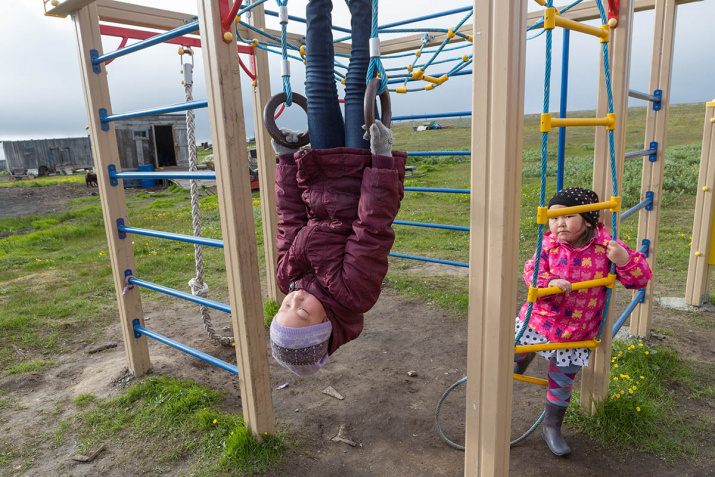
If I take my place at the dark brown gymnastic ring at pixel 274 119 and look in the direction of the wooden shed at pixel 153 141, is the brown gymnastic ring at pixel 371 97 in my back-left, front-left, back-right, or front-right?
back-right

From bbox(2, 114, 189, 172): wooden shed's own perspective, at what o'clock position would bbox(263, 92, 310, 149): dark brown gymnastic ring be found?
The dark brown gymnastic ring is roughly at 12 o'clock from the wooden shed.

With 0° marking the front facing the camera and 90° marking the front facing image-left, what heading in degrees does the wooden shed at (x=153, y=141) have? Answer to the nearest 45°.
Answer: approximately 0°

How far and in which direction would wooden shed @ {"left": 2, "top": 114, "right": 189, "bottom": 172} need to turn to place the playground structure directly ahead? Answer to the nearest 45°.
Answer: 0° — it already faces it

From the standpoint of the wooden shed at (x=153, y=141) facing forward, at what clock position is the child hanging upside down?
The child hanging upside down is roughly at 12 o'clock from the wooden shed.

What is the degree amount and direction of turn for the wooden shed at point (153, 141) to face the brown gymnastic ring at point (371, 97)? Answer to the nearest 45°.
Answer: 0° — it already faces it
